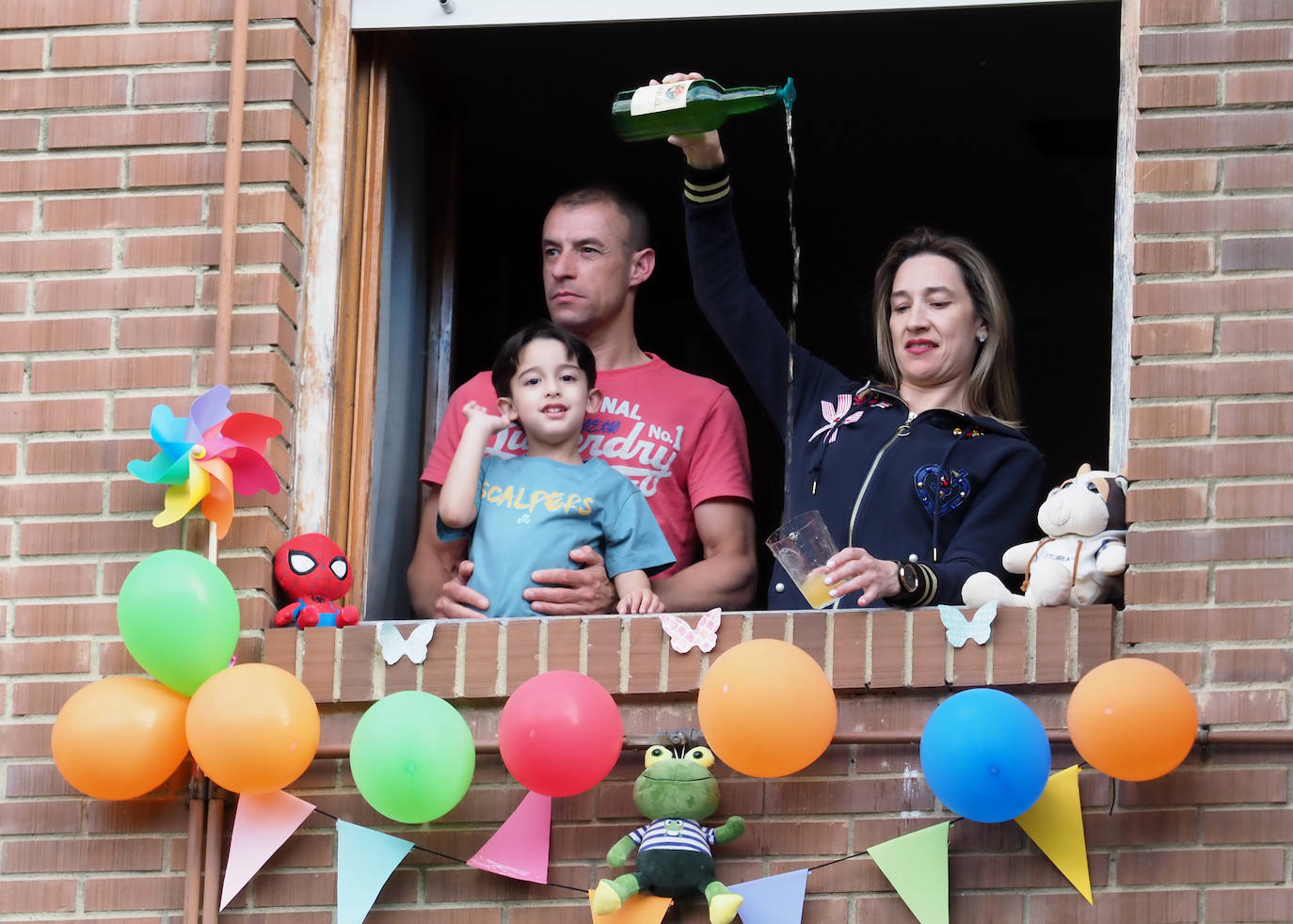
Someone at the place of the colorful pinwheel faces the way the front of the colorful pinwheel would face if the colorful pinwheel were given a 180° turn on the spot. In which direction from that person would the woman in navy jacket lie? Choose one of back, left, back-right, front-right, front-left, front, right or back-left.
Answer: right

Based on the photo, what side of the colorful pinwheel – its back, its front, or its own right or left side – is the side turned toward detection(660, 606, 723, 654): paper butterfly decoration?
left

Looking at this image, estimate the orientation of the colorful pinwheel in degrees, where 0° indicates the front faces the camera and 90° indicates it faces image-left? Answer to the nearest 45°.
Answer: approximately 0°

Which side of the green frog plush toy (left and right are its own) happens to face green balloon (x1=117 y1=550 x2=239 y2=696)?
right

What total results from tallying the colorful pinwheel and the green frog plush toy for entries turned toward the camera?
2

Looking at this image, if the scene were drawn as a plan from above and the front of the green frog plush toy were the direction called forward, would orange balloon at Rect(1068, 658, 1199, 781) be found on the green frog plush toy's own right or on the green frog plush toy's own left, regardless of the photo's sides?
on the green frog plush toy's own left

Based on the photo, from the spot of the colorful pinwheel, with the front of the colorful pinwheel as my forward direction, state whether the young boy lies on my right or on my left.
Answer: on my left
